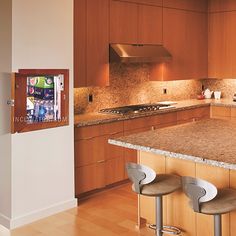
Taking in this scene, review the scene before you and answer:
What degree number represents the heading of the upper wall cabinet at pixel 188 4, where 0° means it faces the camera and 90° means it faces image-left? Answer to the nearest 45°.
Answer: approximately 315°

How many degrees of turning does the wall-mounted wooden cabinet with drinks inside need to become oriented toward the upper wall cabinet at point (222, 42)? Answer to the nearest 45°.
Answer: approximately 90° to its left

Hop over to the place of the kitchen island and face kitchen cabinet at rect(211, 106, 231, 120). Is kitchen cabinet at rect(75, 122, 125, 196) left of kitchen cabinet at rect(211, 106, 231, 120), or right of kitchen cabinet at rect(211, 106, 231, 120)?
left

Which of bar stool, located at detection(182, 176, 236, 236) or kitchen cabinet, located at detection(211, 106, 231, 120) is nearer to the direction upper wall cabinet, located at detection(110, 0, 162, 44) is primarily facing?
the bar stool

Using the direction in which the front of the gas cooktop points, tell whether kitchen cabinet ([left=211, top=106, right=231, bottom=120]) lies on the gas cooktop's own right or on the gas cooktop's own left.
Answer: on the gas cooktop's own left

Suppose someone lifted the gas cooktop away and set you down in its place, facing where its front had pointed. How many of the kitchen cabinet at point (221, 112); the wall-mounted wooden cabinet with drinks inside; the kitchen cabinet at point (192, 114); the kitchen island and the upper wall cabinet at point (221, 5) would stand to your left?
3

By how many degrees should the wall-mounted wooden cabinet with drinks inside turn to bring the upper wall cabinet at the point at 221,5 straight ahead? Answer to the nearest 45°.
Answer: approximately 90° to its left

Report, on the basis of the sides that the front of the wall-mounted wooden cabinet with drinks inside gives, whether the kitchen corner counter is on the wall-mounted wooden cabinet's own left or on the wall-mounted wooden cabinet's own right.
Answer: on the wall-mounted wooden cabinet's own left

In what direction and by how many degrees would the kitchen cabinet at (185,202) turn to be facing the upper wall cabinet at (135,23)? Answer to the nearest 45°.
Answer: approximately 135° to its right

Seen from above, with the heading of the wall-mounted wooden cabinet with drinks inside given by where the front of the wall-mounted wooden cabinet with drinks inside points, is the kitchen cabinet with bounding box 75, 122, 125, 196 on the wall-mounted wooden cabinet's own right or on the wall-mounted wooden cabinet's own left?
on the wall-mounted wooden cabinet's own left

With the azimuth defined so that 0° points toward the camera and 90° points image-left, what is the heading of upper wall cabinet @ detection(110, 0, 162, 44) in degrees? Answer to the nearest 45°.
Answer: approximately 315°
